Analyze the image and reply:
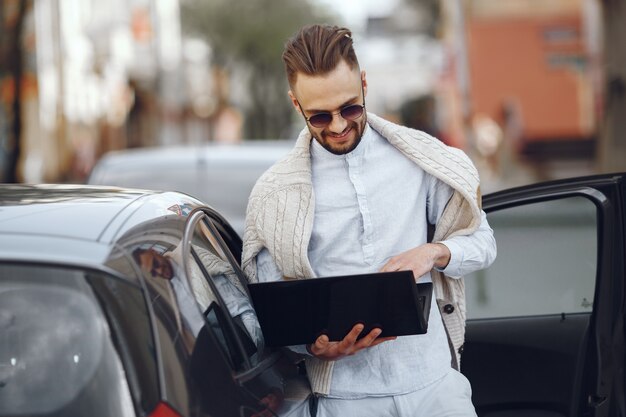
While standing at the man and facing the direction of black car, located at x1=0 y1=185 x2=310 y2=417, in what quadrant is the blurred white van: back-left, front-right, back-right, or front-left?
back-right

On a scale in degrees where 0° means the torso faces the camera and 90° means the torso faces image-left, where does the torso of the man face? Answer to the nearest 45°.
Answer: approximately 0°

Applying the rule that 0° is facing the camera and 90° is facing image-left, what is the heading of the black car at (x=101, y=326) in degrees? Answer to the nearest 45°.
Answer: approximately 225°

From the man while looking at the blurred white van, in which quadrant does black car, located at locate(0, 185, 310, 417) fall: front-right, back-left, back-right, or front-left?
back-left

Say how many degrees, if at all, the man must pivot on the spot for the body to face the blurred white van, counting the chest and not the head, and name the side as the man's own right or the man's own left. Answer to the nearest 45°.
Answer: approximately 180°

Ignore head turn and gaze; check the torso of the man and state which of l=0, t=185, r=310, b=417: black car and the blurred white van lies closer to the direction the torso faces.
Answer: the black car

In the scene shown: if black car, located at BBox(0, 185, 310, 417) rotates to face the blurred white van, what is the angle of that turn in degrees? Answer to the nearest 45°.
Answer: approximately 45° to its left

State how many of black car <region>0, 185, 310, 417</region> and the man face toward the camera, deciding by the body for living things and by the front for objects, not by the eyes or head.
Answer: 1
